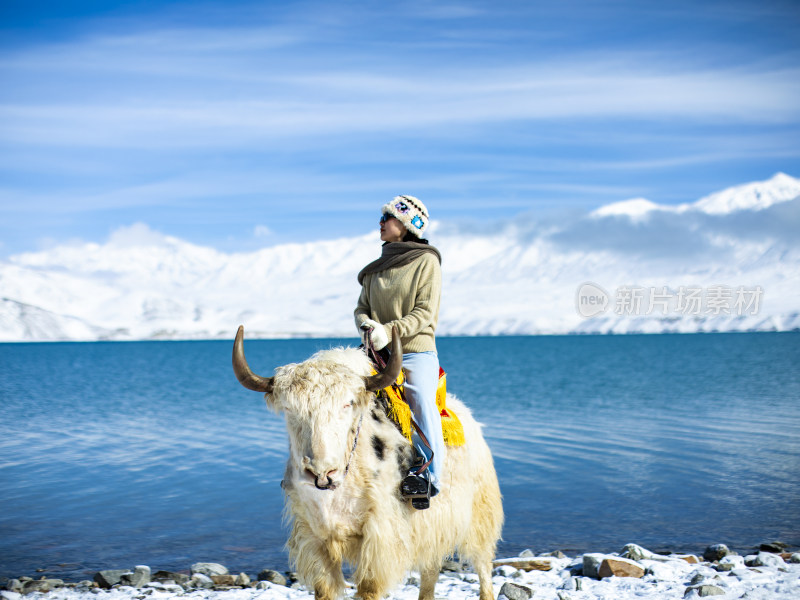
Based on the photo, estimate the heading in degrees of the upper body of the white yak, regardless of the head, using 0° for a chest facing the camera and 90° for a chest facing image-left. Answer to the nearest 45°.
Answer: approximately 45°

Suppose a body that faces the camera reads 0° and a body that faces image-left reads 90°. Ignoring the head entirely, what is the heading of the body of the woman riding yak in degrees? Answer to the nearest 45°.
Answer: approximately 45°

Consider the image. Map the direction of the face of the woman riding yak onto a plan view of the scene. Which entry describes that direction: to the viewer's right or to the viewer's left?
to the viewer's left
